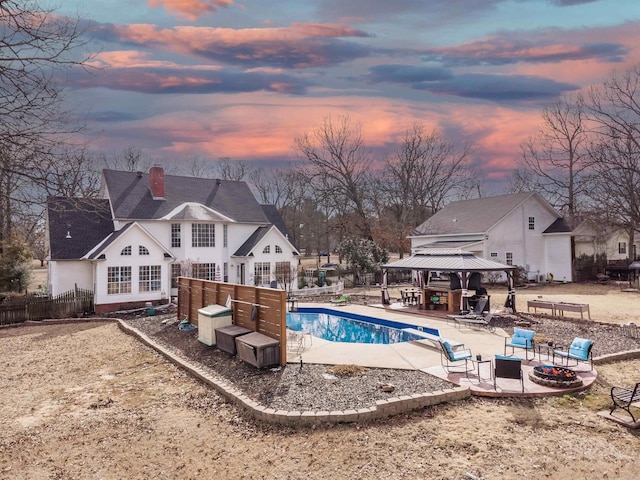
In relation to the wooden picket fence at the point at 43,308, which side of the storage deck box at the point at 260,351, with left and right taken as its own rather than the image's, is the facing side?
right

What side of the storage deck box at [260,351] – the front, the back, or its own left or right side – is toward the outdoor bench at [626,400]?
left

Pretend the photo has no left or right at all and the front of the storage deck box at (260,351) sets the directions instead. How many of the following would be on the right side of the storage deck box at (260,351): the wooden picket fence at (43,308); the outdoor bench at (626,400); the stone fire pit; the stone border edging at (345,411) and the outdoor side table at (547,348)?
1

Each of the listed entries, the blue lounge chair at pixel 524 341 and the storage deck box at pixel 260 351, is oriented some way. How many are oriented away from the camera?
0

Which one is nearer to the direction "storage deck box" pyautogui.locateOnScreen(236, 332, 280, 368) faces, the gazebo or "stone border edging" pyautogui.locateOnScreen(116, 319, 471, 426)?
the stone border edging

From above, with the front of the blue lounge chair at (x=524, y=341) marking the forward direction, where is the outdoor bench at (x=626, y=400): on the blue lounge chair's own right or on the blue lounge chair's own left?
on the blue lounge chair's own left

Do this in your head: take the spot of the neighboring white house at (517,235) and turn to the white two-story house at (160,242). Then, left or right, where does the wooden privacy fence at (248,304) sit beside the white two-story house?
left

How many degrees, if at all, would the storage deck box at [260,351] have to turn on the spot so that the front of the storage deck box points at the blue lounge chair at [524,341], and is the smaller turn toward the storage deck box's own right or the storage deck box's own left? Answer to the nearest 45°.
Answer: approximately 135° to the storage deck box's own left

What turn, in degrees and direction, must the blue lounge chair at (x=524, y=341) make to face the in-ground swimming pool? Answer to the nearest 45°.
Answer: approximately 90° to its right

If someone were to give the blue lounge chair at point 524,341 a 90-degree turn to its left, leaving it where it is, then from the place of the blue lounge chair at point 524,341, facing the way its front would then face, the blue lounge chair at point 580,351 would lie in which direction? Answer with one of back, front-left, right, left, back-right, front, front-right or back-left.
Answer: front

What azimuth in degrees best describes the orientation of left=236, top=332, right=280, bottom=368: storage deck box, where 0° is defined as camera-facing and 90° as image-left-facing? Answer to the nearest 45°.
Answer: approximately 45°
